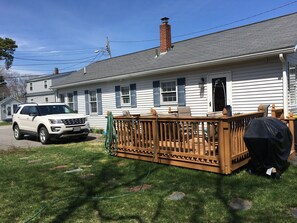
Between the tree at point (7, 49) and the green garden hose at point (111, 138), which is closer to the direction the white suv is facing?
the green garden hose

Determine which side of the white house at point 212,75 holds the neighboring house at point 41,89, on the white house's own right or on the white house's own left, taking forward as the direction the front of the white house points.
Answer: on the white house's own right

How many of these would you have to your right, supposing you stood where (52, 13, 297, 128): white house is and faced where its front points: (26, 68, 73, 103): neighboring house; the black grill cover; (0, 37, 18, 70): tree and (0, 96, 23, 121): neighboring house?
3

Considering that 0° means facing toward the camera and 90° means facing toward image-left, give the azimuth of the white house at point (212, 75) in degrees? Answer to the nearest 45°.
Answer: approximately 45°

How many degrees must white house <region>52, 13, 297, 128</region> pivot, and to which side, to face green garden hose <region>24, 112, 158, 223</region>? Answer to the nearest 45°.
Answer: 0° — it already faces it

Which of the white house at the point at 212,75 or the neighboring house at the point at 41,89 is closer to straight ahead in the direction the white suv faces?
the white house

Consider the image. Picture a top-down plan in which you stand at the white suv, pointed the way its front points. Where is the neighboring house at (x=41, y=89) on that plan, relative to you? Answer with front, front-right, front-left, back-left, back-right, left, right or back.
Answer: back-left

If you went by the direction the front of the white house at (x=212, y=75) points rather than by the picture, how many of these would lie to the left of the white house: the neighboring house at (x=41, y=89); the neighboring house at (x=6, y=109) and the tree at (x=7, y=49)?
0

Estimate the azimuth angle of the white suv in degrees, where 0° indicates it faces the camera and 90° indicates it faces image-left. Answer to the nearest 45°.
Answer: approximately 315°

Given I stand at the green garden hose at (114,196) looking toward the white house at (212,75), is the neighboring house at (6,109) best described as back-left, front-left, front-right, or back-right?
front-left

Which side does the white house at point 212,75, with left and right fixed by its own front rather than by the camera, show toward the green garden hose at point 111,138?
front

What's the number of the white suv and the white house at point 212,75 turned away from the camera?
0

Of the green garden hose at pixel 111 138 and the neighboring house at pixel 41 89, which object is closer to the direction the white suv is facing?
the green garden hose

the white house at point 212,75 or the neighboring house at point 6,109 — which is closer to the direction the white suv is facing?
the white house

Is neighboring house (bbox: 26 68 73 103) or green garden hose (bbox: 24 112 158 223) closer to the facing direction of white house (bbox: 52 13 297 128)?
the green garden hose

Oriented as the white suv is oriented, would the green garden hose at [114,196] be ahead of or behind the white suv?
ahead

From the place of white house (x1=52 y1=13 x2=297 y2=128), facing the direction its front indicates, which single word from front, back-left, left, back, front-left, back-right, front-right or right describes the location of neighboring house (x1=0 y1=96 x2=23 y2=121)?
right
